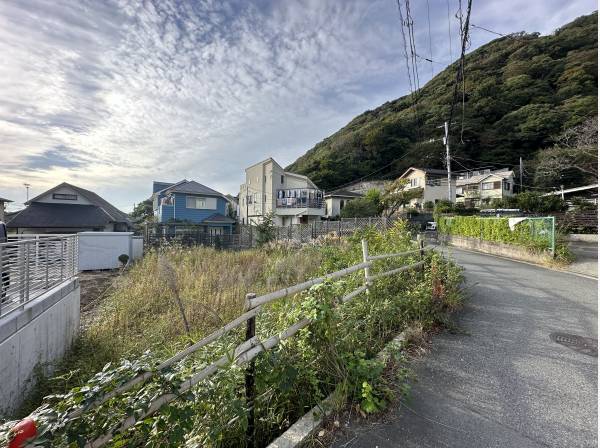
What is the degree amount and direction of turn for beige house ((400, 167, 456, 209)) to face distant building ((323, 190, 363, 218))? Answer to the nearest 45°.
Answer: approximately 45° to its right

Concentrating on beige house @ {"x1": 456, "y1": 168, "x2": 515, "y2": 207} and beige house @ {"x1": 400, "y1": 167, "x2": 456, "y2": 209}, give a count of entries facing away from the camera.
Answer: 0

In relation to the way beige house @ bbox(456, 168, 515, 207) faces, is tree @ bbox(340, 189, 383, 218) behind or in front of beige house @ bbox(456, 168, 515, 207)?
in front

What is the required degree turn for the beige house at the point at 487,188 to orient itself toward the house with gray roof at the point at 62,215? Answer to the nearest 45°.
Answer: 0° — it already faces it

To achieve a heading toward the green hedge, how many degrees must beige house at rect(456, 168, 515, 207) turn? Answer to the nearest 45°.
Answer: approximately 45° to its left

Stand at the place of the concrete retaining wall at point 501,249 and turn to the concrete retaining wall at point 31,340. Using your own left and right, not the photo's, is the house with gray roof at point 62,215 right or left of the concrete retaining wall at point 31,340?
right

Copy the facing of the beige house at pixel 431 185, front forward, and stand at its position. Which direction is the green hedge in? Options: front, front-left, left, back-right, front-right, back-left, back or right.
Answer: front-left

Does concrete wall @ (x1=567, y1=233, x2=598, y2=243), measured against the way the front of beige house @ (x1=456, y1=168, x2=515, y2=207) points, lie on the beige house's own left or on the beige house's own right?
on the beige house's own left

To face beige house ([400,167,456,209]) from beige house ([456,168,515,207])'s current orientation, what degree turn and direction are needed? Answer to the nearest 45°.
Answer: approximately 90° to its right

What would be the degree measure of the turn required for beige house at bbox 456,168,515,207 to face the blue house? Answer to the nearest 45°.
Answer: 0° — it already faces it

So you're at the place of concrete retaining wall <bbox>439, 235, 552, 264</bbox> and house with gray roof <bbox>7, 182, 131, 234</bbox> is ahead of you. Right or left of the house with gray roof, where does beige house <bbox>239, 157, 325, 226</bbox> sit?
right

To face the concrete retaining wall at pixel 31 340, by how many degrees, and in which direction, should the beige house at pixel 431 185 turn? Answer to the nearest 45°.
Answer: approximately 45° to its left
